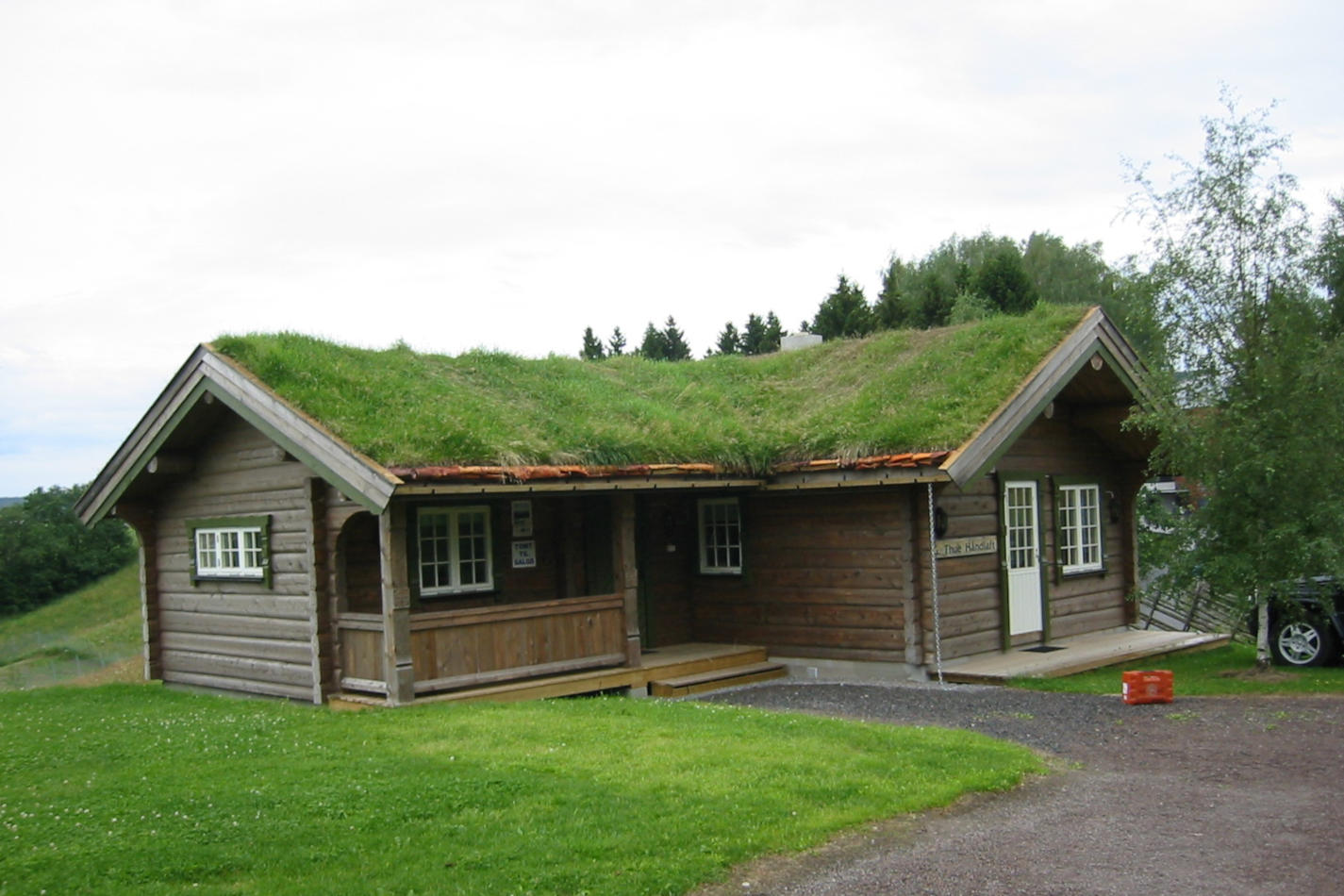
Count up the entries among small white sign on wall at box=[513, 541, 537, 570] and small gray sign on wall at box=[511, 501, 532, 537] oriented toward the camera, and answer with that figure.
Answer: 2

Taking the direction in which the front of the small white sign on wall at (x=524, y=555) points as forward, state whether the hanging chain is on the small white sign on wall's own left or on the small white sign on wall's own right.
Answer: on the small white sign on wall's own left

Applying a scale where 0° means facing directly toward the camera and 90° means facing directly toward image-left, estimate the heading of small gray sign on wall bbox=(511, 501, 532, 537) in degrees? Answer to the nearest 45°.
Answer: approximately 0°

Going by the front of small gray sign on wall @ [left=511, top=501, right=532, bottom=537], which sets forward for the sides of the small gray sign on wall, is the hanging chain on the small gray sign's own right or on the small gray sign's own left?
on the small gray sign's own left

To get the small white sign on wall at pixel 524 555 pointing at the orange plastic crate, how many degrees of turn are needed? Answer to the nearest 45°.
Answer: approximately 45° to its left

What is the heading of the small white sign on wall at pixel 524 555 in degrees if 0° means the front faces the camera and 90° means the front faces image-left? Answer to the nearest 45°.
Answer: approximately 0°
